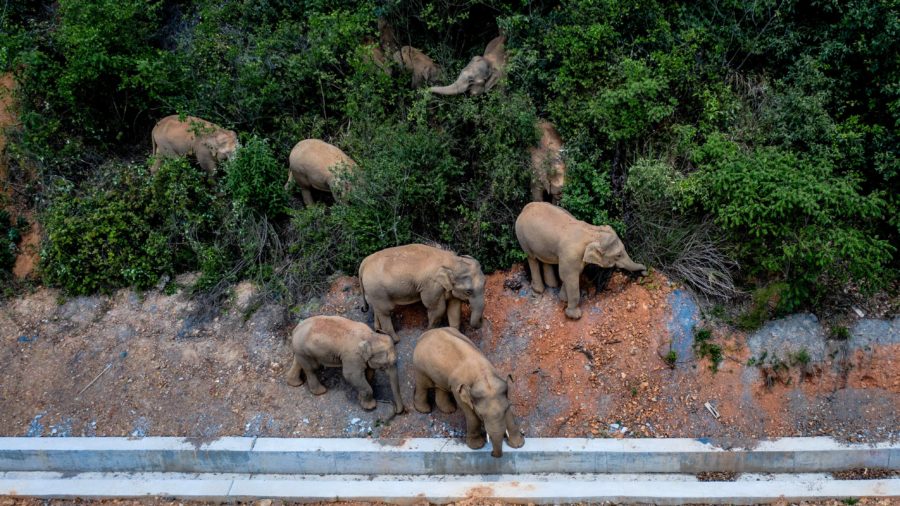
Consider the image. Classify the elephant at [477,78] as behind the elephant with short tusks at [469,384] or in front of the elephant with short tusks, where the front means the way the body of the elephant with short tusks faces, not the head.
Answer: behind

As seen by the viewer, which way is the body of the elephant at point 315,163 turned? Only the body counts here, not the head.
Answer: to the viewer's right

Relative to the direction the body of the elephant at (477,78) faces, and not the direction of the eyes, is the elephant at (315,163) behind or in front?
in front

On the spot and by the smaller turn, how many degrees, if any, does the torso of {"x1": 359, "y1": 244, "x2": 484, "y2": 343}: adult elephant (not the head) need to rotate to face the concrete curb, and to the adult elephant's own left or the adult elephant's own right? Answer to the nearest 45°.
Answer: approximately 45° to the adult elephant's own right

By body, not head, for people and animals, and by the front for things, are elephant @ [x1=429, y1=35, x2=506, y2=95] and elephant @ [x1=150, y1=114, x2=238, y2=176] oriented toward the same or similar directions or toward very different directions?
very different directions

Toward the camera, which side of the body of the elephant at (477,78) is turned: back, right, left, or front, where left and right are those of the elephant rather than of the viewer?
left

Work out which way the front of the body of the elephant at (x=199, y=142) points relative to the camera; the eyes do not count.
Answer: to the viewer's right

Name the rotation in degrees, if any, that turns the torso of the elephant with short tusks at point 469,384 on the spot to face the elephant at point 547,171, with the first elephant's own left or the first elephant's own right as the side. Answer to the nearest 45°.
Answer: approximately 135° to the first elephant's own left

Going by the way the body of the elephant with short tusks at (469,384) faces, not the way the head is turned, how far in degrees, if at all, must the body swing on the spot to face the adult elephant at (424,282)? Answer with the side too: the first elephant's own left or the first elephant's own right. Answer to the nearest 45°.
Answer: approximately 180°

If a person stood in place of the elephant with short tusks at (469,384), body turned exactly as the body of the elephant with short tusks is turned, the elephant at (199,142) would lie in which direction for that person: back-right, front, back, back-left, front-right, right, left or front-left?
back

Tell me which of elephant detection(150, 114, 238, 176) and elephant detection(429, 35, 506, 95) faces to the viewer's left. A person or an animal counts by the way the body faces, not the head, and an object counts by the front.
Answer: elephant detection(429, 35, 506, 95)

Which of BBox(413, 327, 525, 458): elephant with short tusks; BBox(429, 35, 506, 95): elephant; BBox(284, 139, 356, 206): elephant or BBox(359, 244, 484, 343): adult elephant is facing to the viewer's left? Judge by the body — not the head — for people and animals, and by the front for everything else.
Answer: BBox(429, 35, 506, 95): elephant

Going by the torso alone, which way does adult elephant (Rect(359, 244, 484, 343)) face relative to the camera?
to the viewer's right
